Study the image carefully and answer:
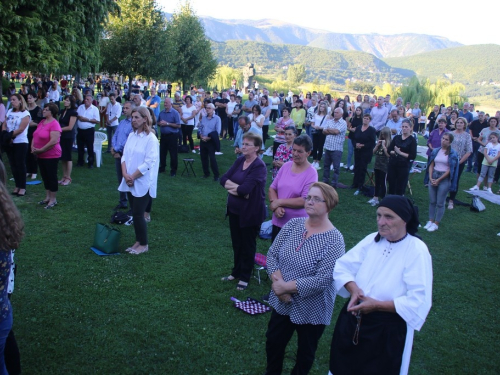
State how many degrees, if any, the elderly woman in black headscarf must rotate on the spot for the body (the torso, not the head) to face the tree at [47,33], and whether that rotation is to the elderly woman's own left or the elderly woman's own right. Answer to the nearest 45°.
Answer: approximately 90° to the elderly woman's own right

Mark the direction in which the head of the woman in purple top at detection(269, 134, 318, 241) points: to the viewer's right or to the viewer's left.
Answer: to the viewer's left

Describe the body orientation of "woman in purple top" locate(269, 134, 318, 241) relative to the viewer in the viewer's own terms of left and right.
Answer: facing the viewer and to the left of the viewer

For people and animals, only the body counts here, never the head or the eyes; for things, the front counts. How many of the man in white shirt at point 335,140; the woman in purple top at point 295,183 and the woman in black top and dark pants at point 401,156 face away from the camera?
0

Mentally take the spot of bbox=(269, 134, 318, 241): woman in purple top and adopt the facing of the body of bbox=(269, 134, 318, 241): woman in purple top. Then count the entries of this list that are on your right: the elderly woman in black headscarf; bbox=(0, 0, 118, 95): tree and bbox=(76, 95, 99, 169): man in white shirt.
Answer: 2

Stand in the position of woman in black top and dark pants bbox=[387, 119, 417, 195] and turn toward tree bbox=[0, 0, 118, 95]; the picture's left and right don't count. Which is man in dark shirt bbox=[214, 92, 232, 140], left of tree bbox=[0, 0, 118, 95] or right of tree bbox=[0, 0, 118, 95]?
right

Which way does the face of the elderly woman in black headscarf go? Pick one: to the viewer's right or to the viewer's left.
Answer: to the viewer's left

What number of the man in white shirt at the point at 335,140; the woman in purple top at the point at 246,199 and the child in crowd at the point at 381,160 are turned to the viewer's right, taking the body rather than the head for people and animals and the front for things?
0

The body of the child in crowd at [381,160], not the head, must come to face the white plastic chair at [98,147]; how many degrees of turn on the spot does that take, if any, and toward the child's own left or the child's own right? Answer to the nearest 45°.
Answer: approximately 45° to the child's own right

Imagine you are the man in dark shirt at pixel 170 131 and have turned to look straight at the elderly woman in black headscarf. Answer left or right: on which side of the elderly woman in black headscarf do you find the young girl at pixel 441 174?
left

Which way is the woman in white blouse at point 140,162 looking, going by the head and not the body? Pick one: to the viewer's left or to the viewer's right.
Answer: to the viewer's left

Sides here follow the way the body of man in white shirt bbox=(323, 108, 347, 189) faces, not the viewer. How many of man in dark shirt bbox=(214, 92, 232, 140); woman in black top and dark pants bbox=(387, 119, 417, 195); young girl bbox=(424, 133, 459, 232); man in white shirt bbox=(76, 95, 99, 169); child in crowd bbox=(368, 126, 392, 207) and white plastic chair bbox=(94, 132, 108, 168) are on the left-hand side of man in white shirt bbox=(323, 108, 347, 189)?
3

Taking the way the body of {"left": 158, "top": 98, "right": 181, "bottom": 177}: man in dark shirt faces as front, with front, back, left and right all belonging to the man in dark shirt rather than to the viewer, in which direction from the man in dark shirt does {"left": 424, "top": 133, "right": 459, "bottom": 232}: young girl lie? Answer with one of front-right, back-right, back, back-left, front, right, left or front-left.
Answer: left

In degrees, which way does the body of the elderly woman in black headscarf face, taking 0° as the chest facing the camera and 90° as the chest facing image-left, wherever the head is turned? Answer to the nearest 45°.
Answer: approximately 45°

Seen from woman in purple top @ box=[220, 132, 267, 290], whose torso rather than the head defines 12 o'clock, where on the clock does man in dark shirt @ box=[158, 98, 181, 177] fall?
The man in dark shirt is roughly at 4 o'clock from the woman in purple top.
